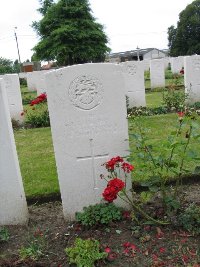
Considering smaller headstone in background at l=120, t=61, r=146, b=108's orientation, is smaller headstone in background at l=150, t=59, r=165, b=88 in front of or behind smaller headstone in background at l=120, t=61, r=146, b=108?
behind

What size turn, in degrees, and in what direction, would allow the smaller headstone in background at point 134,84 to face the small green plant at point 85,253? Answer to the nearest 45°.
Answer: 0° — it already faces it

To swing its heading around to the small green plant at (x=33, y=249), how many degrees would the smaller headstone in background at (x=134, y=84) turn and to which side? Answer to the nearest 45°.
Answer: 0° — it already faces it

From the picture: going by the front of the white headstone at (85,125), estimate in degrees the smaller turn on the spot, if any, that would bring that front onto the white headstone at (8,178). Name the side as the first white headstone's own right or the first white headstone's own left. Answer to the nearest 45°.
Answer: approximately 90° to the first white headstone's own right

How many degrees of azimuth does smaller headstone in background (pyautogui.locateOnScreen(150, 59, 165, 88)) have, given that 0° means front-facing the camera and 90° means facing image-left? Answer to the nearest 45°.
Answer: approximately 0°

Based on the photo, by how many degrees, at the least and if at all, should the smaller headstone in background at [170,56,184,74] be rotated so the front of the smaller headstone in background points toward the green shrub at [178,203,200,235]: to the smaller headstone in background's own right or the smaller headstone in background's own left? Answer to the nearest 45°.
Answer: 0° — it already faces it

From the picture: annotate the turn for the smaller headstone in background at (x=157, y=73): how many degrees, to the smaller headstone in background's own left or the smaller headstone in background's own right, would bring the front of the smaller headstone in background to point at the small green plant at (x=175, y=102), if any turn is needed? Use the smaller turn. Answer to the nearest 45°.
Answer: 0° — it already faces it

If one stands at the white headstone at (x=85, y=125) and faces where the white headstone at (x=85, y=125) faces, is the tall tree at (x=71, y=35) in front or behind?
behind
